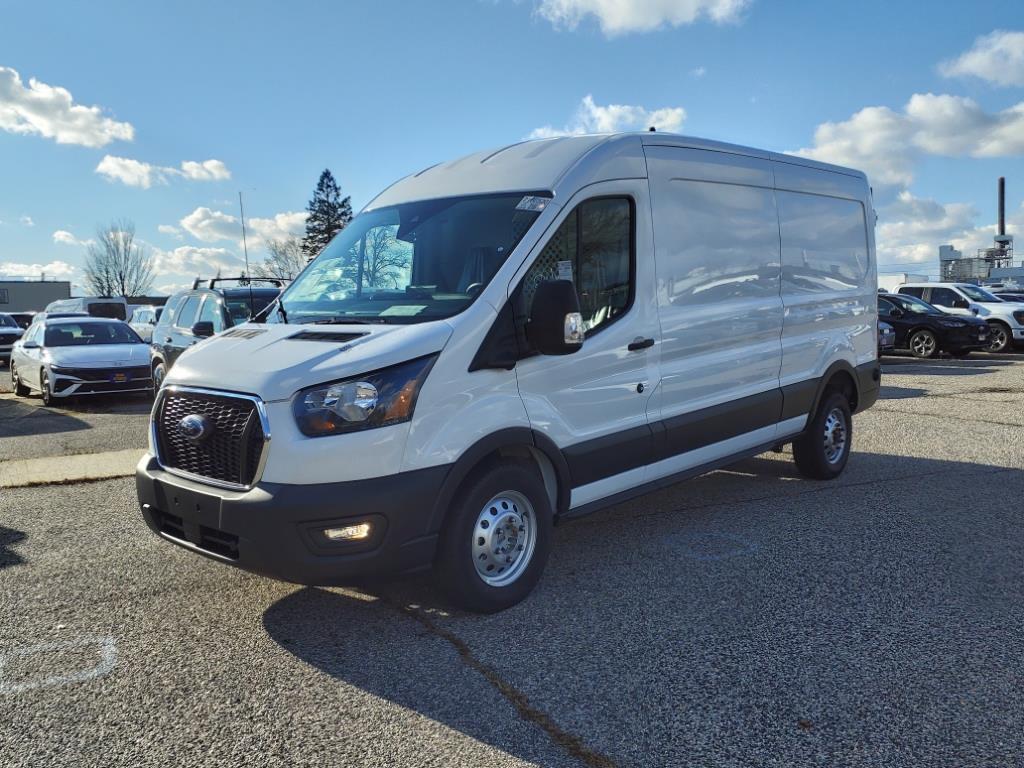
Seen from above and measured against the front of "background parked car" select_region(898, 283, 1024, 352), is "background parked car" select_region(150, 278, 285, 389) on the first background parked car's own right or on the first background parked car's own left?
on the first background parked car's own right

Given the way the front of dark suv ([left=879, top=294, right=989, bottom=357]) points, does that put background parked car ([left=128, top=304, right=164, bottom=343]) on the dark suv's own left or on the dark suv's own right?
on the dark suv's own right

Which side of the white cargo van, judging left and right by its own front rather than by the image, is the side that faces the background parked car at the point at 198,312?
right

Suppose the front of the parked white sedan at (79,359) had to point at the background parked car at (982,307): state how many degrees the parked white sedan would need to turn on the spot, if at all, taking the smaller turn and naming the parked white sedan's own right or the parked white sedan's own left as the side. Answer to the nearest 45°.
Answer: approximately 45° to the parked white sedan's own left

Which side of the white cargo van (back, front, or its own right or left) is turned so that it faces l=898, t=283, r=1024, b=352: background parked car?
back

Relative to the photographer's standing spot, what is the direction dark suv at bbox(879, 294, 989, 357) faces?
facing the viewer and to the right of the viewer

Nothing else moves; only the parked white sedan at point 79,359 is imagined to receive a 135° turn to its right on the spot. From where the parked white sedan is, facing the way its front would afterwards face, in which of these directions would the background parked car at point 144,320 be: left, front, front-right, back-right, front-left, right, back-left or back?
right
